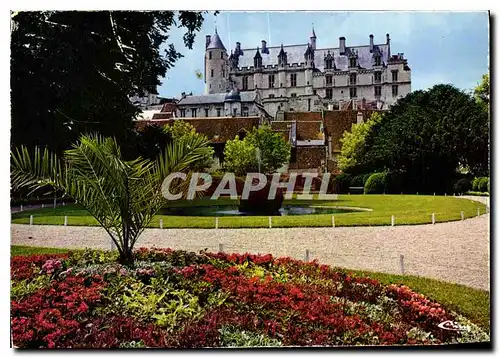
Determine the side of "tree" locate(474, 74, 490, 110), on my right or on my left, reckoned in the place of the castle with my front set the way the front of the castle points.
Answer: on my left

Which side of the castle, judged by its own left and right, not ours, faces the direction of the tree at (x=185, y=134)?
front

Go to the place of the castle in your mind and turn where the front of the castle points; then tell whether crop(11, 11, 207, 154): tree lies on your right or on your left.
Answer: on your right

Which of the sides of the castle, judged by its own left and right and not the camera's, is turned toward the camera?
front

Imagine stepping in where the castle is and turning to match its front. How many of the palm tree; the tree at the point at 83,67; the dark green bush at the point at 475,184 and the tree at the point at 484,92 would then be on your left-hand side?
2

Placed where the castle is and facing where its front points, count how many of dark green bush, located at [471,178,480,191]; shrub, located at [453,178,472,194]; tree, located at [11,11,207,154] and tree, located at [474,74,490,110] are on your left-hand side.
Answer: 3
